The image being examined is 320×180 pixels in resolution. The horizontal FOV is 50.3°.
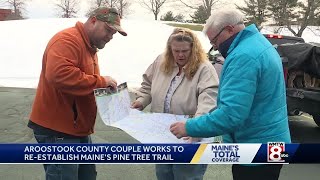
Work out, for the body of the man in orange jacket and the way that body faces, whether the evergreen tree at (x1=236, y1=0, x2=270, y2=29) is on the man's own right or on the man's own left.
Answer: on the man's own left

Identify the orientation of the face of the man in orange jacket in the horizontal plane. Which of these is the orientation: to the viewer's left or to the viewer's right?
to the viewer's right

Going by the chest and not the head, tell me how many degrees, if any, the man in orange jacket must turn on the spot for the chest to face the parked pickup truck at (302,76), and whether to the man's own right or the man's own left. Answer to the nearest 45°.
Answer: approximately 45° to the man's own left

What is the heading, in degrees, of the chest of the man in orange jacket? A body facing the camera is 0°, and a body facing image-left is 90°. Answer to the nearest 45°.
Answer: approximately 270°

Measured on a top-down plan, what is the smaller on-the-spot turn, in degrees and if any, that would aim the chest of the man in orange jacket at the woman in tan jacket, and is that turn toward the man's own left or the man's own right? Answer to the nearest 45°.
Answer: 0° — they already face them
